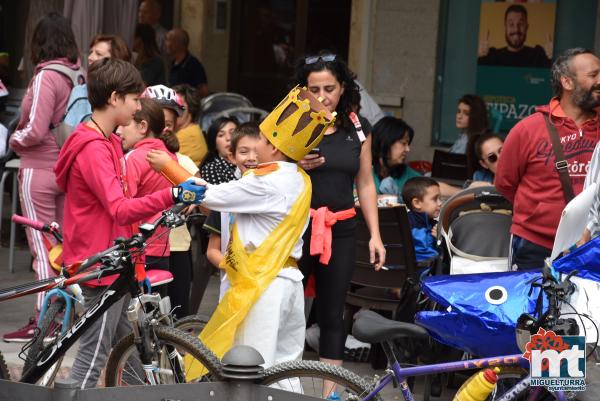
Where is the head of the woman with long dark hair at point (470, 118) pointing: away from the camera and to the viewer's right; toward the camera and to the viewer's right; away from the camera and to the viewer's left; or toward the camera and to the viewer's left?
toward the camera and to the viewer's left

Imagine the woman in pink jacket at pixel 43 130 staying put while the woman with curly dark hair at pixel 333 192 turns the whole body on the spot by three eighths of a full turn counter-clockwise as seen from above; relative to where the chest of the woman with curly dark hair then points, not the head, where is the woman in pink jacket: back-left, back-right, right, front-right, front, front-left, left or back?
back-left

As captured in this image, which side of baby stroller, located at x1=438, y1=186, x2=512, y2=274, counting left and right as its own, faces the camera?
back

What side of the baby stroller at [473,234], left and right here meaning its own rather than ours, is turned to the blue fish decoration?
back

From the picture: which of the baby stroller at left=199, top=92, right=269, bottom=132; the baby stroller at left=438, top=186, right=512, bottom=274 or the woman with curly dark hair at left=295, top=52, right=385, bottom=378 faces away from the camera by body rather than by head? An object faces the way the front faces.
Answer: the baby stroller at left=438, top=186, right=512, bottom=274

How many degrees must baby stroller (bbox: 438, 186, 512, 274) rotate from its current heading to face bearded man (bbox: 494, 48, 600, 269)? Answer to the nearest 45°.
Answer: approximately 135° to its right

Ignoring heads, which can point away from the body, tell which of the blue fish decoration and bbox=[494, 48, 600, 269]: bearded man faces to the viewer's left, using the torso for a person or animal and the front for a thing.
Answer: the blue fish decoration
